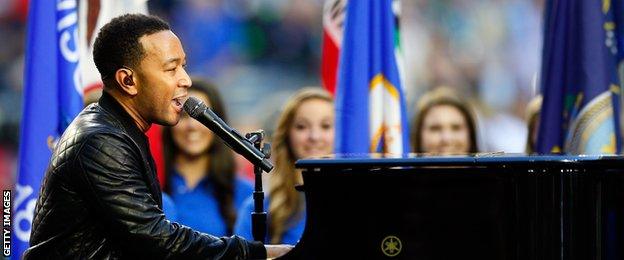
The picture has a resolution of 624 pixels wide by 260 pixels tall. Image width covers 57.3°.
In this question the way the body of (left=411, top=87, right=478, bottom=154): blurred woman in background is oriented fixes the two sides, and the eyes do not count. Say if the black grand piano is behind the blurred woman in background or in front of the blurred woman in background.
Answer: in front

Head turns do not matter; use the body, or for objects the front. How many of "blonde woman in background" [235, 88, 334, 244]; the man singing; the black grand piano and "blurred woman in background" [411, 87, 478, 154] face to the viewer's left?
1

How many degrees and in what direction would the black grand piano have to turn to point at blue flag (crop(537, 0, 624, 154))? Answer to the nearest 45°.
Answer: approximately 90° to its right

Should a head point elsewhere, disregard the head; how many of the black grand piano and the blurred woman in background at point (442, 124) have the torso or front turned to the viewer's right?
0

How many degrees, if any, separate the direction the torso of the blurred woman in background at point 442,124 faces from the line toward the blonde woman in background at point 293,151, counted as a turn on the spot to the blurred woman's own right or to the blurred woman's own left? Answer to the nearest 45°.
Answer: approximately 90° to the blurred woman's own right

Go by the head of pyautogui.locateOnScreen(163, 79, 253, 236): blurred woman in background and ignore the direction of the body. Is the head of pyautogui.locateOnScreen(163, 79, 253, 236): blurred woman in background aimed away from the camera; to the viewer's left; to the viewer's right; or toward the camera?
toward the camera

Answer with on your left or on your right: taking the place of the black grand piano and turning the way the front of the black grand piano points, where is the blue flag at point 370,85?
on your right

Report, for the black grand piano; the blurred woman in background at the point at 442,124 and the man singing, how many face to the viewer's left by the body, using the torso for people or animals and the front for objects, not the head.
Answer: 1

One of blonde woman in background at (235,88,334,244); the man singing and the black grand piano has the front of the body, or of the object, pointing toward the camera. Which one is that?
the blonde woman in background

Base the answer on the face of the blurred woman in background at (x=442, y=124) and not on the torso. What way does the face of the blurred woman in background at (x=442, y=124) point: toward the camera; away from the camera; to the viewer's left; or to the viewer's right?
toward the camera

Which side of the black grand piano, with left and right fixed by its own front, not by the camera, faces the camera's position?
left

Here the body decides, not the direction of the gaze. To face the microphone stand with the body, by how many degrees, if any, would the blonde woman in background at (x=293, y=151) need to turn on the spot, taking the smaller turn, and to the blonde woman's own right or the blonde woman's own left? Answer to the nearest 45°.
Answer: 0° — they already face it

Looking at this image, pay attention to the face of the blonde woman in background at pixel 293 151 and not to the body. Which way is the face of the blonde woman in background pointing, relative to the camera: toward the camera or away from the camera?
toward the camera

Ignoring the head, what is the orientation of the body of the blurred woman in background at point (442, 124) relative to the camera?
toward the camera

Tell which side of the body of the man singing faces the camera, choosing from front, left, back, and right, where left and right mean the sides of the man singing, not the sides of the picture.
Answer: right

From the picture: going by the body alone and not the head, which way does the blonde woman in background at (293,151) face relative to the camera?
toward the camera
